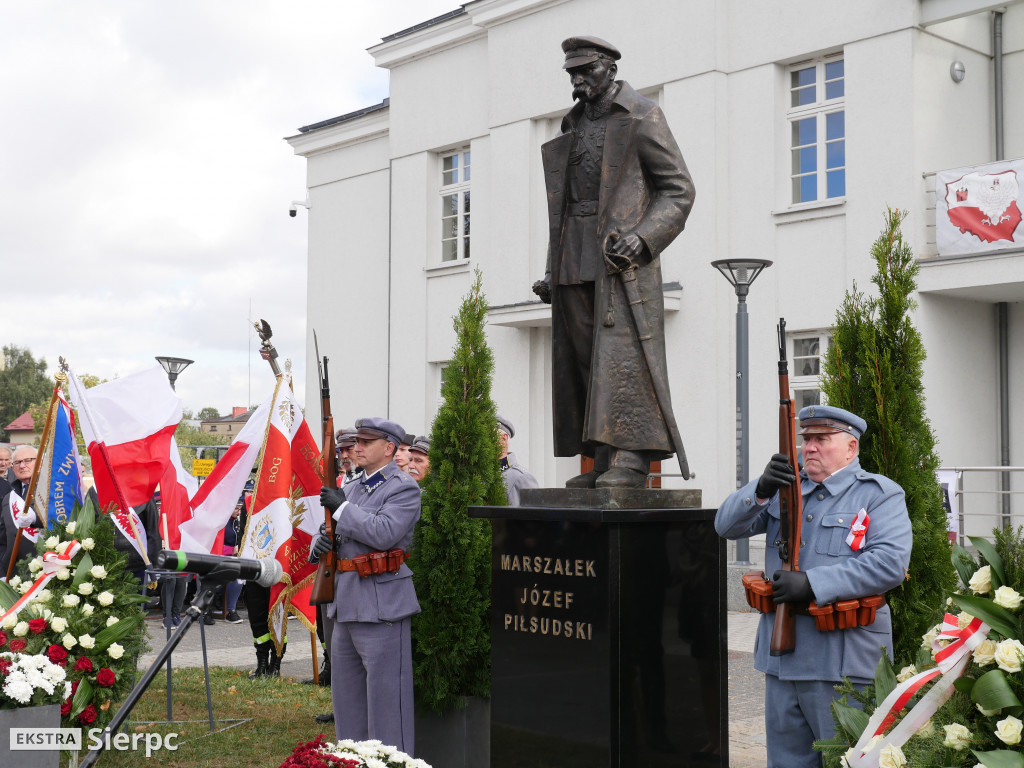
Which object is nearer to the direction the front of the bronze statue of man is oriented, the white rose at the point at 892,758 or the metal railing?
the white rose

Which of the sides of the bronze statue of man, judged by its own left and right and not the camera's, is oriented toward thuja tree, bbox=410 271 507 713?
right

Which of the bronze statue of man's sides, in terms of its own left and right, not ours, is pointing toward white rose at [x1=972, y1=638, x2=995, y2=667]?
left

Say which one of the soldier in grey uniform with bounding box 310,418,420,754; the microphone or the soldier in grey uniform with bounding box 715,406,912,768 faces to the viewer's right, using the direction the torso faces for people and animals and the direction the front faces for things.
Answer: the microphone

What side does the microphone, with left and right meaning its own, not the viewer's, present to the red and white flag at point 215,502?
left

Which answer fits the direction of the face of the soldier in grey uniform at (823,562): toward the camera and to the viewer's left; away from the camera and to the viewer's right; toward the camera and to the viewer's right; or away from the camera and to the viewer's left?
toward the camera and to the viewer's left

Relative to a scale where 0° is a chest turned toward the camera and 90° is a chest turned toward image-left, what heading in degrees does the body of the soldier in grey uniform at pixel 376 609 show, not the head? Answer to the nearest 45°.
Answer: approximately 45°

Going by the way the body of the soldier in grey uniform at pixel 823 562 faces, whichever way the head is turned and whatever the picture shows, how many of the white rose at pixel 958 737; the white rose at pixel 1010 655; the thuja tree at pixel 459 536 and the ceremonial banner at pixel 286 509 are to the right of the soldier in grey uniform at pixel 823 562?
2

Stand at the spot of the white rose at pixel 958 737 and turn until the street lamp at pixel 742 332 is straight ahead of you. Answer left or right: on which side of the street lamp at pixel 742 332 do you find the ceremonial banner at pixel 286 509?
left

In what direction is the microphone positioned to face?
to the viewer's right

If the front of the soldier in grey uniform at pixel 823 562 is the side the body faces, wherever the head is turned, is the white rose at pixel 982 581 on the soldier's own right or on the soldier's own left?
on the soldier's own left

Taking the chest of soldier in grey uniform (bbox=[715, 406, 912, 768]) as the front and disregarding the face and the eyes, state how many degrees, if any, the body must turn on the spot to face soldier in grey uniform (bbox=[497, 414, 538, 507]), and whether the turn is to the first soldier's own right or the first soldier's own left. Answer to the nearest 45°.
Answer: approximately 90° to the first soldier's own right
